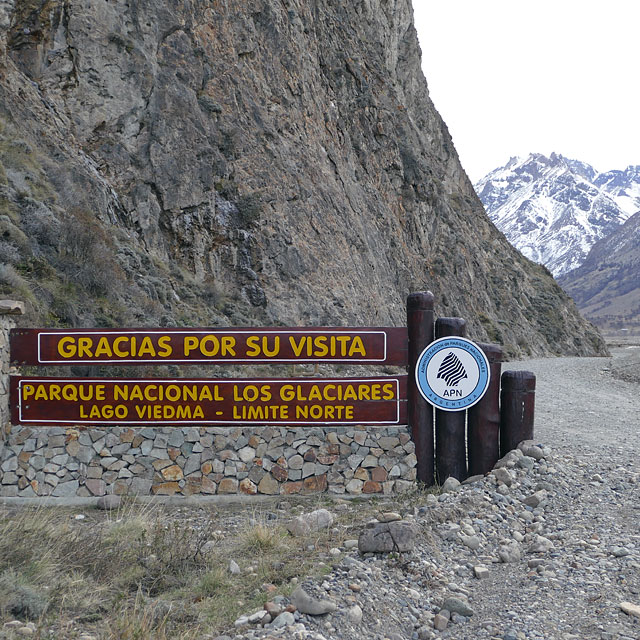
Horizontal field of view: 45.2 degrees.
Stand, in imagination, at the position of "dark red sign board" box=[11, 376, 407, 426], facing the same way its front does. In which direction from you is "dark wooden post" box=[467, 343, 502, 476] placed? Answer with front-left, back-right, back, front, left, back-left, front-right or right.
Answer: left

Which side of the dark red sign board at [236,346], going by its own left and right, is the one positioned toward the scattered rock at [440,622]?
front

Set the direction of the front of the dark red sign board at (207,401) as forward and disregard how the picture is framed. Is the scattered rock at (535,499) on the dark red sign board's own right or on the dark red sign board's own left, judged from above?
on the dark red sign board's own left

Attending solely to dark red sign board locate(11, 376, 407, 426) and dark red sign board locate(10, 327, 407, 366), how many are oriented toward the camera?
2

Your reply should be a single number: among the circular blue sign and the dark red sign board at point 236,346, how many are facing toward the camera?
2

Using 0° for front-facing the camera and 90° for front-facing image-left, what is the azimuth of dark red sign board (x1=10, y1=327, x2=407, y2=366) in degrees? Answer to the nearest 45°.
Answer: approximately 0°

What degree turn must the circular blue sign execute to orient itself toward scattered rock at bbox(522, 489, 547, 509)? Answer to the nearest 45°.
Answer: approximately 45° to its left

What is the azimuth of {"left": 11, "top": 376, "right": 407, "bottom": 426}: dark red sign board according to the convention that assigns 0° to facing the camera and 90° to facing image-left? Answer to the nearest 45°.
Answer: approximately 0°

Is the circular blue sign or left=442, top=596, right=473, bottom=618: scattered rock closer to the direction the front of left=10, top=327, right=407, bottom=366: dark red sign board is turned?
the scattered rock

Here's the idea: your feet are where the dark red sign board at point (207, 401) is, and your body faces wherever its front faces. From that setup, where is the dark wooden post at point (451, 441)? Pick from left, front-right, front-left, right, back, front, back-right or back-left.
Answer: left
